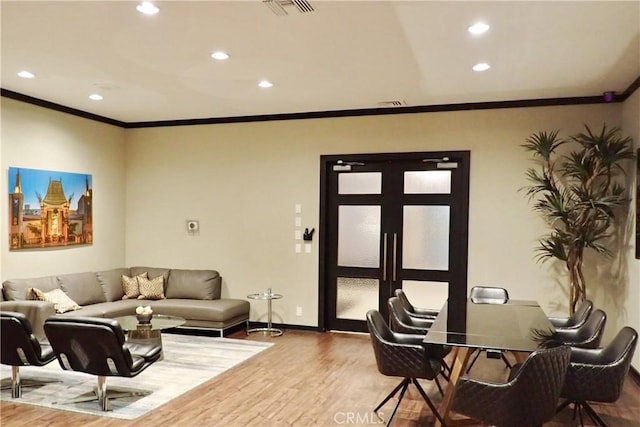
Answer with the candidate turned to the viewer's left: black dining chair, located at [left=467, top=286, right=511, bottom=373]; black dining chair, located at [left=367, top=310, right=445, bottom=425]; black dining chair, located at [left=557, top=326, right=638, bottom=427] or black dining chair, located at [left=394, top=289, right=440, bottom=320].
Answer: black dining chair, located at [left=557, top=326, right=638, bottom=427]

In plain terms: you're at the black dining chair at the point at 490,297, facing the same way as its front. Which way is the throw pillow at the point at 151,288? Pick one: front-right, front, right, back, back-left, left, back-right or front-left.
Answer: right

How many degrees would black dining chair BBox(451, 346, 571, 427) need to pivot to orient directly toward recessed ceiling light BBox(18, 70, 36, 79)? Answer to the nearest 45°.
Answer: approximately 45° to its left

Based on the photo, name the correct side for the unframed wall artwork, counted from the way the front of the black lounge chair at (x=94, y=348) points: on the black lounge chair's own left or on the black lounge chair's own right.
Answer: on the black lounge chair's own left

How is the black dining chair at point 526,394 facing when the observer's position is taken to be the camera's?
facing away from the viewer and to the left of the viewer

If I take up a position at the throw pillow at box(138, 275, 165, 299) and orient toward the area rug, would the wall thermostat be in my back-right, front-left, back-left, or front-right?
back-left

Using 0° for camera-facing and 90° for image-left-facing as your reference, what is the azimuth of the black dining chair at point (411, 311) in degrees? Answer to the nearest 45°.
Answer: approximately 270°

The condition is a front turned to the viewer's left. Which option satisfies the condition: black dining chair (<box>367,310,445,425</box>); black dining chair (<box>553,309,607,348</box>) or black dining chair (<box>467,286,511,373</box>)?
black dining chair (<box>553,309,607,348</box>)

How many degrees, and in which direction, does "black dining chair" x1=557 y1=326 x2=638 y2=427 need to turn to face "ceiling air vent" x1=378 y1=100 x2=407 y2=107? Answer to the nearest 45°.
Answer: approximately 45° to its right

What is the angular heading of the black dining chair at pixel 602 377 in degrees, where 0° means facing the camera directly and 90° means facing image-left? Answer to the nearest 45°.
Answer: approximately 90°

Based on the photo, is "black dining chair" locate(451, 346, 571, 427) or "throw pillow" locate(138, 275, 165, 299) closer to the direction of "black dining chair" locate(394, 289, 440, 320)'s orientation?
the black dining chair

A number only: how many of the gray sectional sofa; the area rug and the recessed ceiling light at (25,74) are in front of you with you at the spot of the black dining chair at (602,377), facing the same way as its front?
3

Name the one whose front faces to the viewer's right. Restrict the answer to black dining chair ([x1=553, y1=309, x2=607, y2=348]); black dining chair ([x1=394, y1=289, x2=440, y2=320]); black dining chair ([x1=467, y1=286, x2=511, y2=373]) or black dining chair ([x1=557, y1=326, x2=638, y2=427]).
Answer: black dining chair ([x1=394, y1=289, x2=440, y2=320])
